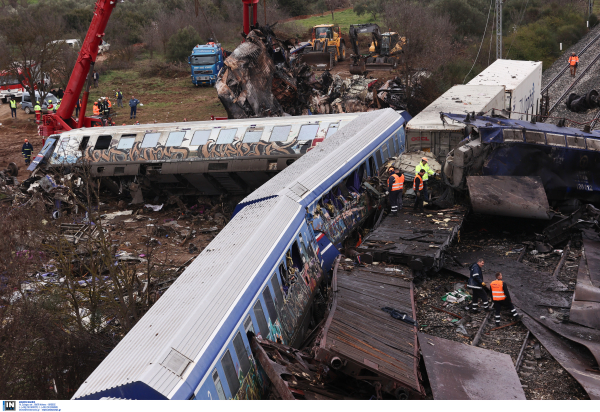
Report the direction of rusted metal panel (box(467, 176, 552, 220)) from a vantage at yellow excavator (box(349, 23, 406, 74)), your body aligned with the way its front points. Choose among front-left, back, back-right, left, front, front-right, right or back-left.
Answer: front-left

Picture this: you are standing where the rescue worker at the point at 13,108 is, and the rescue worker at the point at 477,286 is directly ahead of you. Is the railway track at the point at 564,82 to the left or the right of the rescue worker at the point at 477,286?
left

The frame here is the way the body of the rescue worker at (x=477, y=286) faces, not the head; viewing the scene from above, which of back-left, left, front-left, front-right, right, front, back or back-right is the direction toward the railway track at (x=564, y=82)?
left

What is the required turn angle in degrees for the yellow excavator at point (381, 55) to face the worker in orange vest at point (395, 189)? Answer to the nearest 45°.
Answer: approximately 45° to its left

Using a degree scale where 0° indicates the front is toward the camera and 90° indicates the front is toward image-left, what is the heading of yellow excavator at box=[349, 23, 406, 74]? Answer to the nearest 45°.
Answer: approximately 45°

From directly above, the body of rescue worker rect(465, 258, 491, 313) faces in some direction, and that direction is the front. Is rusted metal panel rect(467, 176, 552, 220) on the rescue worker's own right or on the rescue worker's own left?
on the rescue worker's own left

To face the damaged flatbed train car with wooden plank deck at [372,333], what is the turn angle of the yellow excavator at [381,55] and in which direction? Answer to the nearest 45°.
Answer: approximately 45° to its left

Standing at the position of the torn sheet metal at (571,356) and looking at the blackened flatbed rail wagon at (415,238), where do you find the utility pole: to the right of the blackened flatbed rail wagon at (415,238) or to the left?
right

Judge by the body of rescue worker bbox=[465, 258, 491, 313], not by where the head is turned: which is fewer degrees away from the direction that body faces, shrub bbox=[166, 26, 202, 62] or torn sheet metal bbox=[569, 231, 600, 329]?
the torn sheet metal

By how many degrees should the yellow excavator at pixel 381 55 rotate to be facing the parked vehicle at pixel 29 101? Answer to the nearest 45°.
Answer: approximately 45° to its right

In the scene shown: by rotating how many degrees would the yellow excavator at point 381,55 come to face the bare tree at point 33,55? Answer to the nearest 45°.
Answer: approximately 45° to its right
